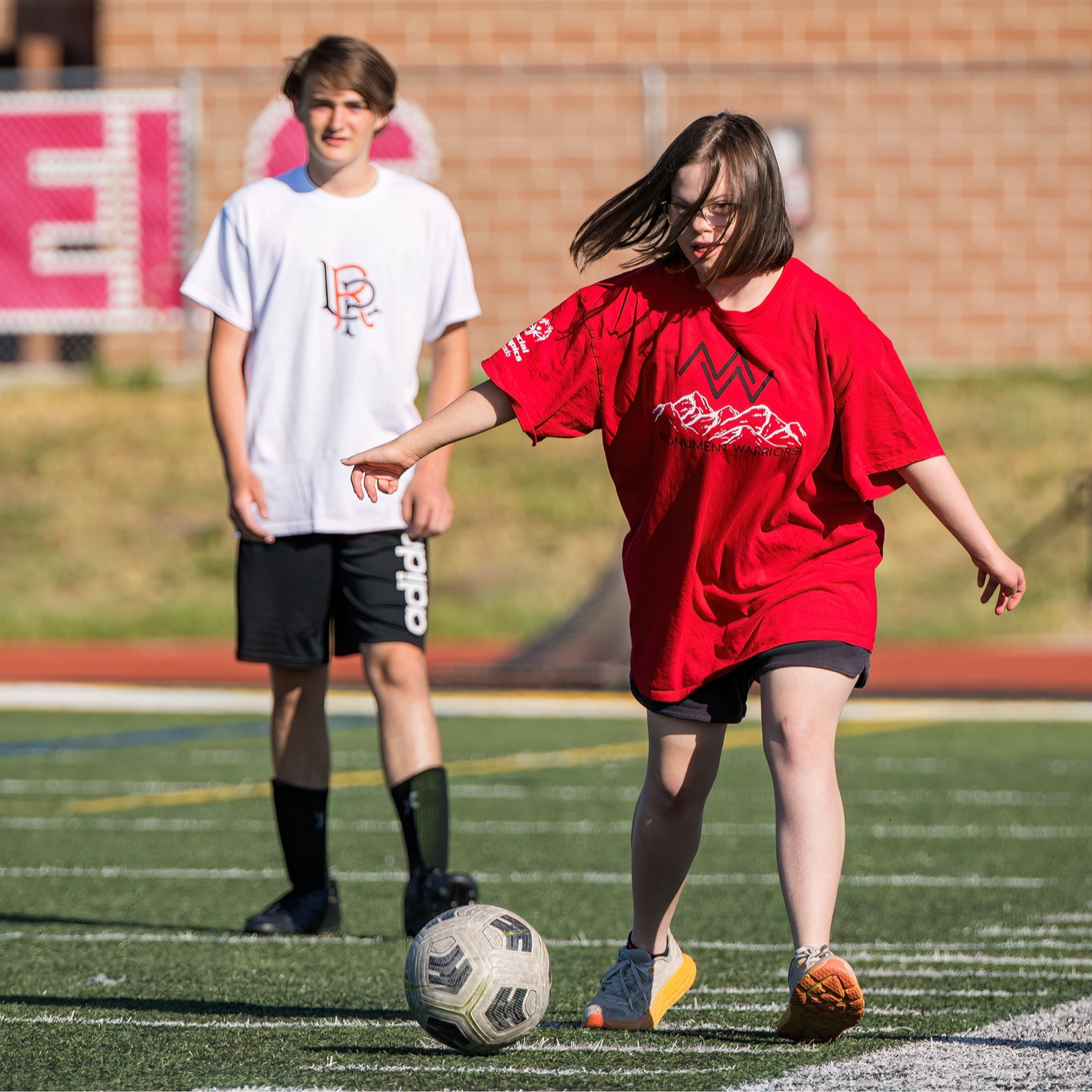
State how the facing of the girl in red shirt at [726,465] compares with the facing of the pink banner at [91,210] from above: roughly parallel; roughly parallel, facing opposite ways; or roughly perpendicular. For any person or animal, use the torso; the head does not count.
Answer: roughly parallel

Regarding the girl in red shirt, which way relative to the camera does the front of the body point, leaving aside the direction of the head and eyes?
toward the camera

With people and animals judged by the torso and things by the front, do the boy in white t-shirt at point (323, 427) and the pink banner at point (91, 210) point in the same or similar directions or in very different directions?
same or similar directions

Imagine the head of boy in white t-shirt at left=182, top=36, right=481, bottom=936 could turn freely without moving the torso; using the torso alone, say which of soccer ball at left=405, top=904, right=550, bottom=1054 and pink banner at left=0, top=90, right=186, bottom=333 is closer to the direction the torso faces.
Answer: the soccer ball

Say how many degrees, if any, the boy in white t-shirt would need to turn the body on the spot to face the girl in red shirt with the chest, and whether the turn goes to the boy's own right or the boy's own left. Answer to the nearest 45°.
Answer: approximately 45° to the boy's own left

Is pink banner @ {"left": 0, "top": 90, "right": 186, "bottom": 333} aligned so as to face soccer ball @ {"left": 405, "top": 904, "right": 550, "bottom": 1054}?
yes

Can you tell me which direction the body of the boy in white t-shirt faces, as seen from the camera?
toward the camera

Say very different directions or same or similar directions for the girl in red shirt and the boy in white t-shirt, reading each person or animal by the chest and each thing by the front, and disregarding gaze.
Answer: same or similar directions

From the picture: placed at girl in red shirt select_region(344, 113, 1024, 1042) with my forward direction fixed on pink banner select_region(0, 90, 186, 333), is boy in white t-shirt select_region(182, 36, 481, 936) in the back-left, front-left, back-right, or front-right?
front-left

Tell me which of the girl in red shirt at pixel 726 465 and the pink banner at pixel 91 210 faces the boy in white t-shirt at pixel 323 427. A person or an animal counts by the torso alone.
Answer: the pink banner

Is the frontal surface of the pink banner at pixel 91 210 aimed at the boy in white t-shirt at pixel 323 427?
yes

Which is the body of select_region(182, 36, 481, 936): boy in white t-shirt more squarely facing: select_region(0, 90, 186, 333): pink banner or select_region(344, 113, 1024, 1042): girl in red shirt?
the girl in red shirt

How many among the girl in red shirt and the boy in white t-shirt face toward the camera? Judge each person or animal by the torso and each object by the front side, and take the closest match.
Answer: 2

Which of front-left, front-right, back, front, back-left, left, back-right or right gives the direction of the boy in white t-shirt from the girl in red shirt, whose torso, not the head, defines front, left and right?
back-right

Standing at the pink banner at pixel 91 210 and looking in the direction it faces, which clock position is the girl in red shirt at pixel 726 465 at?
The girl in red shirt is roughly at 12 o'clock from the pink banner.

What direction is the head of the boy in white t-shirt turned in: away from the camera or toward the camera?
toward the camera

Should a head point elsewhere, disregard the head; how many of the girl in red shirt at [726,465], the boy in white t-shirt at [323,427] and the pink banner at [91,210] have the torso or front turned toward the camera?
3
